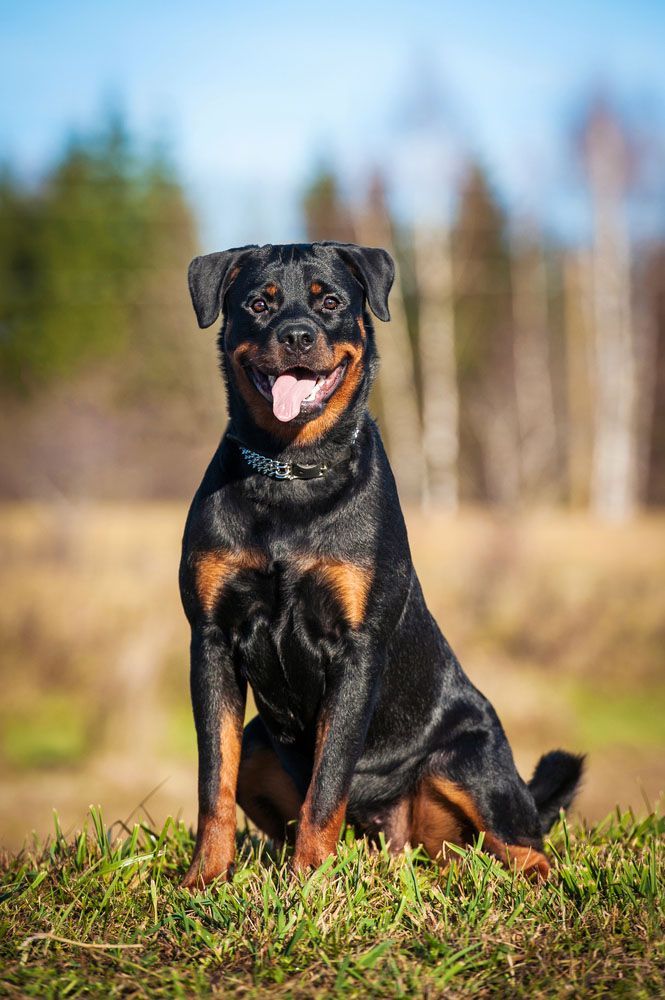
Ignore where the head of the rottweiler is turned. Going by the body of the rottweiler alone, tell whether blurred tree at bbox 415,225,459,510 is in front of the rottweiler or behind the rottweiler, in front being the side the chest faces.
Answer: behind

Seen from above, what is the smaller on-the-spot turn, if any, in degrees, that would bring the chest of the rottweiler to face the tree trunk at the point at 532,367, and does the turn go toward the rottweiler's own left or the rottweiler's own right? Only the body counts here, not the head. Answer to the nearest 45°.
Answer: approximately 135° to the rottweiler's own right

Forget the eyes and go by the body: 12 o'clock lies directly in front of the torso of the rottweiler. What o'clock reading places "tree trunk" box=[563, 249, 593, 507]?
The tree trunk is roughly at 5 o'clock from the rottweiler.

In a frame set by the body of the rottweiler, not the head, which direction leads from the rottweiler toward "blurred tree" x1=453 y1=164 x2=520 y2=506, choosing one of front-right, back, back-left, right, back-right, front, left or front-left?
back-right

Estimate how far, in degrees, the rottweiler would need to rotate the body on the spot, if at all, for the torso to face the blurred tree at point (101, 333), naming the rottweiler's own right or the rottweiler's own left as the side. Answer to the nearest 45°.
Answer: approximately 135° to the rottweiler's own right

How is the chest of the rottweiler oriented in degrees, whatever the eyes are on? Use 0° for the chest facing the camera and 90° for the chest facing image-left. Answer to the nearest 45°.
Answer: approximately 45°

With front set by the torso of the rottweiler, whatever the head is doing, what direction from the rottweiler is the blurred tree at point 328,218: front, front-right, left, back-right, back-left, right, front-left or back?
back-right

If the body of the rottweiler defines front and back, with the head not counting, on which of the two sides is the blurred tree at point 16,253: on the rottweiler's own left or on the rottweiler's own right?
on the rottweiler's own right

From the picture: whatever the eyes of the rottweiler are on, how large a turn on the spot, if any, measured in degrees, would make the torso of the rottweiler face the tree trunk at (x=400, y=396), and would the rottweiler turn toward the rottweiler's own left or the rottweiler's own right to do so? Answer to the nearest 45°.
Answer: approximately 135° to the rottweiler's own right
